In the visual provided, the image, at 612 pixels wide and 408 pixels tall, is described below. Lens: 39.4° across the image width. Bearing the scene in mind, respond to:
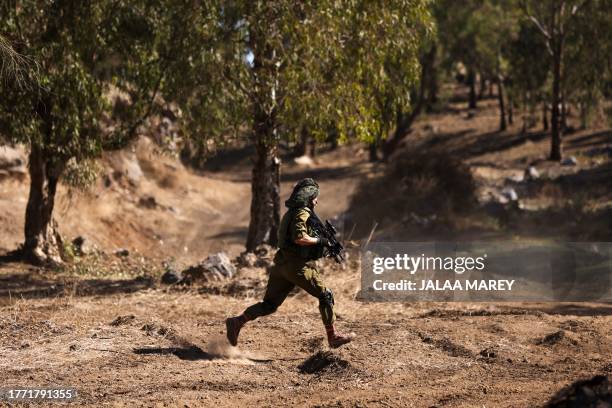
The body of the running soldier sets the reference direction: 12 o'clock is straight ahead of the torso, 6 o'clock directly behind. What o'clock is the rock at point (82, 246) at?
The rock is roughly at 8 o'clock from the running soldier.

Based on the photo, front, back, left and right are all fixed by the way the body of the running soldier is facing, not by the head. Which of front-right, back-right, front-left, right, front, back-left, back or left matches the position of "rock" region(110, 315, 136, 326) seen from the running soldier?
back-left

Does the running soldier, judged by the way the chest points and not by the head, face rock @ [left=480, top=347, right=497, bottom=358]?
yes

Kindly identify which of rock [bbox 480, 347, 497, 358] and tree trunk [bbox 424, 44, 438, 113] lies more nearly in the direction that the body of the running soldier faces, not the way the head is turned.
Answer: the rock

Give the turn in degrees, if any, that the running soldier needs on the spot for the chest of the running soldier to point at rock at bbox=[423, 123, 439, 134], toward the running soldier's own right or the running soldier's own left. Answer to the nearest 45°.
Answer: approximately 90° to the running soldier's own left

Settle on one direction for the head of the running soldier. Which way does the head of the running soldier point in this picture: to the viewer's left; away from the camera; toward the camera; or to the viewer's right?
to the viewer's right

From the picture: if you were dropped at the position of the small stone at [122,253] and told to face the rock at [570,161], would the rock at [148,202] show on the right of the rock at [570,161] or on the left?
left

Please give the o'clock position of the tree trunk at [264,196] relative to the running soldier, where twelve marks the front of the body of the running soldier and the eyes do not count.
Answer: The tree trunk is roughly at 9 o'clock from the running soldier.

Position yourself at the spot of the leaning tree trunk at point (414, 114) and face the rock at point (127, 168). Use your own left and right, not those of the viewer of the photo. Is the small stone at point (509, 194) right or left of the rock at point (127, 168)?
left

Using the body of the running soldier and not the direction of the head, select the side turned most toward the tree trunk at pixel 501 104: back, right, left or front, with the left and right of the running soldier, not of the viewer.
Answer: left

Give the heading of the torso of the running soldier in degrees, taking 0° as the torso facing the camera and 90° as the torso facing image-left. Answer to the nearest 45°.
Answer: approximately 270°

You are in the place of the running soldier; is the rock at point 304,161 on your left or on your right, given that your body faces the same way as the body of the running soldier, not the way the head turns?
on your left

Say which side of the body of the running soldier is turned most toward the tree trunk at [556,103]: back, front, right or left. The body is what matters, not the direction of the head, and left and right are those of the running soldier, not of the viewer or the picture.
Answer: left

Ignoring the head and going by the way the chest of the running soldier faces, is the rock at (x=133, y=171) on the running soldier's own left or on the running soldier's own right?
on the running soldier's own left

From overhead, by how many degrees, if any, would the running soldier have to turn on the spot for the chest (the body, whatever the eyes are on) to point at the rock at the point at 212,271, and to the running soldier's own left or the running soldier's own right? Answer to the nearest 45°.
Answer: approximately 90° to the running soldier's own left

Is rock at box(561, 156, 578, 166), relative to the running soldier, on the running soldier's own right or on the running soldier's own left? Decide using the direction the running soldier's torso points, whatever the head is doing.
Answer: on the running soldier's own left
